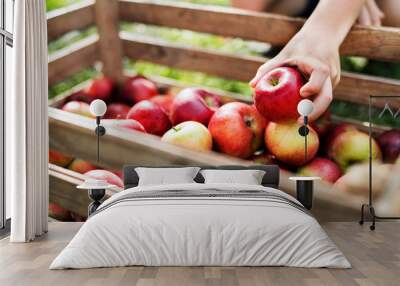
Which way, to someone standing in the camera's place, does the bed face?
facing the viewer

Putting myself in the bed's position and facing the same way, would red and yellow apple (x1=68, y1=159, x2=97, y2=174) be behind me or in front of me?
behind

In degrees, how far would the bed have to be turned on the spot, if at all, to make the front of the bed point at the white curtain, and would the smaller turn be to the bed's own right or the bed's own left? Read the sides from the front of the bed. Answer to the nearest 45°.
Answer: approximately 135° to the bed's own right

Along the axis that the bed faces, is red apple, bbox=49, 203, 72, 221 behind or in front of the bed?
behind
